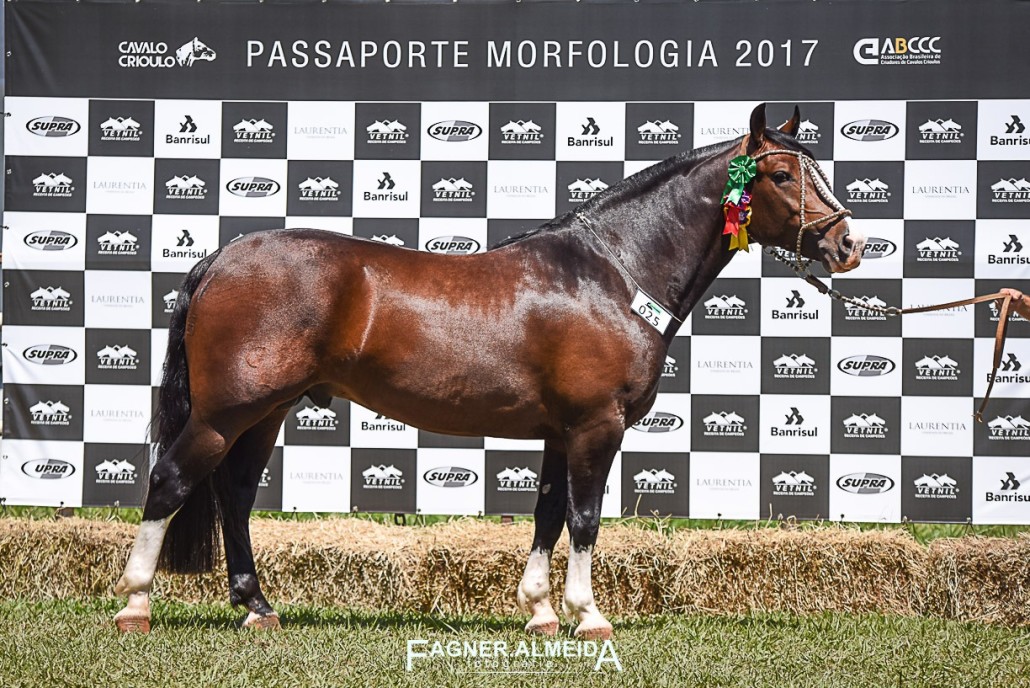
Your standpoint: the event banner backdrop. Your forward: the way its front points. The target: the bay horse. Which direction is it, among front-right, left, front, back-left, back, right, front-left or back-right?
front

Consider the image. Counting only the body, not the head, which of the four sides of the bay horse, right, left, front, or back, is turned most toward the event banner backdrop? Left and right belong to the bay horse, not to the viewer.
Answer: left

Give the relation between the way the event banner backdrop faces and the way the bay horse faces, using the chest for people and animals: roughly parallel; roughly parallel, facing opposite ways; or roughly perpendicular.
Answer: roughly perpendicular

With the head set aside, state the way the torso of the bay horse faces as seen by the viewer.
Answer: to the viewer's right

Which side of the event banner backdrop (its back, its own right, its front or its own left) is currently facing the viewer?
front

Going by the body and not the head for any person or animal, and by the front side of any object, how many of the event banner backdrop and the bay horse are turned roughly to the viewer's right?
1
